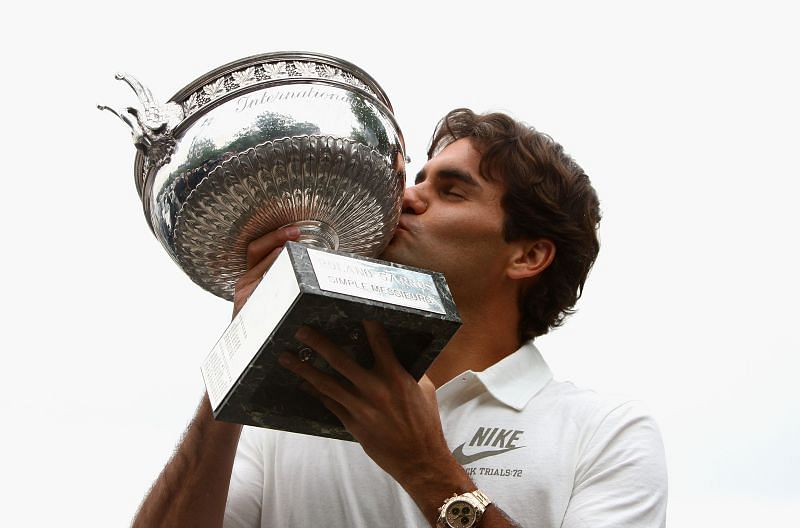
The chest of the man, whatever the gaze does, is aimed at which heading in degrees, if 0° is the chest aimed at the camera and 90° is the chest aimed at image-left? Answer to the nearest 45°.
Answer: approximately 45°
